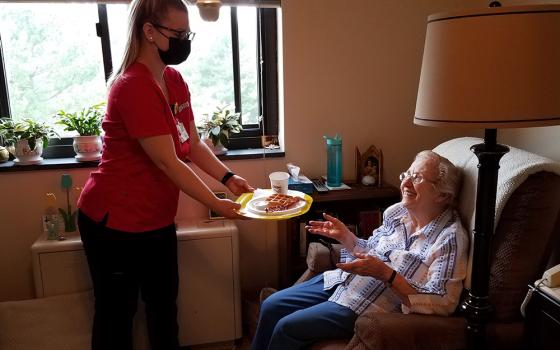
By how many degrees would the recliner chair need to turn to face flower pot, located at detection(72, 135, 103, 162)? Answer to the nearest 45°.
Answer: approximately 45° to its right

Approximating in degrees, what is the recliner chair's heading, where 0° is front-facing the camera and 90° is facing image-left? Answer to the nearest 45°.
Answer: approximately 45°

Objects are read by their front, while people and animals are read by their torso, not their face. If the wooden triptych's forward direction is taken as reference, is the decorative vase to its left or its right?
on its right

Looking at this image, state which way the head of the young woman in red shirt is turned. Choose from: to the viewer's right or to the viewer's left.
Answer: to the viewer's right

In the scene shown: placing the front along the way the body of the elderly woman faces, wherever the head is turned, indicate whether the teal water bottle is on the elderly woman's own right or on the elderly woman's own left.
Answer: on the elderly woman's own right

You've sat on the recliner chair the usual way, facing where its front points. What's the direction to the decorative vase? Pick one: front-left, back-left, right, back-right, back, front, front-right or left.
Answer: front-right

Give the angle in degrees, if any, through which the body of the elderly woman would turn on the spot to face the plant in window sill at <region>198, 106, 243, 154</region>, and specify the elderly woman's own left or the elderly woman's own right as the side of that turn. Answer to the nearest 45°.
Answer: approximately 90° to the elderly woman's own right

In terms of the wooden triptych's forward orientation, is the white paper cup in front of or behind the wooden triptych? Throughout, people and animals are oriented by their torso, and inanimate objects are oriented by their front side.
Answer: in front

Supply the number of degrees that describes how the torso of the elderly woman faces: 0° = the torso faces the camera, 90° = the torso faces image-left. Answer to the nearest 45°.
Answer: approximately 45°

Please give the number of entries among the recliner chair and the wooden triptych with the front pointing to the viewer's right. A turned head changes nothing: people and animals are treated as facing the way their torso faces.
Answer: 0

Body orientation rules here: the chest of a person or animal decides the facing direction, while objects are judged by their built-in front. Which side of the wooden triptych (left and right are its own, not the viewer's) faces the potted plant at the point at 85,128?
right

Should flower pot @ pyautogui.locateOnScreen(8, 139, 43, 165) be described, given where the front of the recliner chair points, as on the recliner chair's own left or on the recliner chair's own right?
on the recliner chair's own right

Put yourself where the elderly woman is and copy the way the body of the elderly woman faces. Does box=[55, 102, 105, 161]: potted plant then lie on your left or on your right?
on your right

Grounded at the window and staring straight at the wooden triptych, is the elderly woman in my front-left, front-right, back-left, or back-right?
front-right

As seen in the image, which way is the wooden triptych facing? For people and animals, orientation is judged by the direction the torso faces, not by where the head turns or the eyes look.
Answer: toward the camera

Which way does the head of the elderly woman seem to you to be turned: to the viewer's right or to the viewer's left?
to the viewer's left

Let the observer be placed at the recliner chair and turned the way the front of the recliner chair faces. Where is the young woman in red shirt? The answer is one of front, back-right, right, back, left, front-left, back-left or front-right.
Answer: front-right
